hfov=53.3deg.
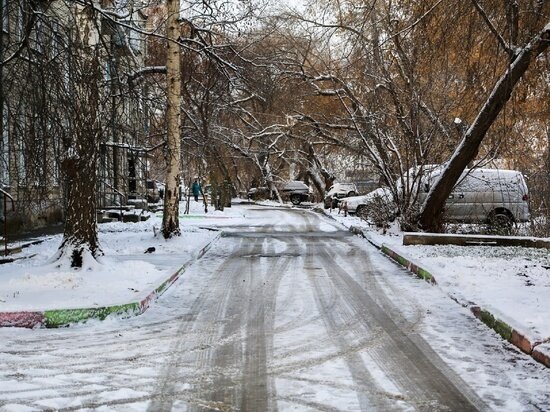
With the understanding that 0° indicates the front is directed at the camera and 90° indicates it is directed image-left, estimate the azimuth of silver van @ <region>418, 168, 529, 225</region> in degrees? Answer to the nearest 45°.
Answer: approximately 90°

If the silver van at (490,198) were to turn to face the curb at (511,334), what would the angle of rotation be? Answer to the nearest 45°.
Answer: approximately 90° to its left

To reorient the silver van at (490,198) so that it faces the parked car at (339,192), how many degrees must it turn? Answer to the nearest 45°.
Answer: approximately 45° to its right

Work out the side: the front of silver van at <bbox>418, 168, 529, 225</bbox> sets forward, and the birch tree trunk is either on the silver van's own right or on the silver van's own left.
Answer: on the silver van's own left
